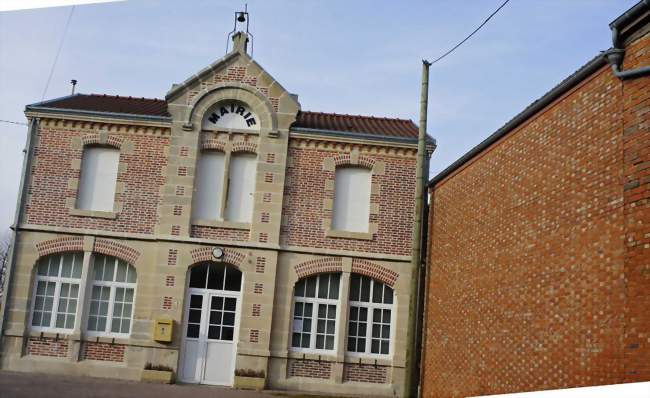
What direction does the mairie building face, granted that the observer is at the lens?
facing the viewer

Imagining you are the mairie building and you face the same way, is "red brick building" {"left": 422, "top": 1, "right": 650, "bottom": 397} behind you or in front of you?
in front
